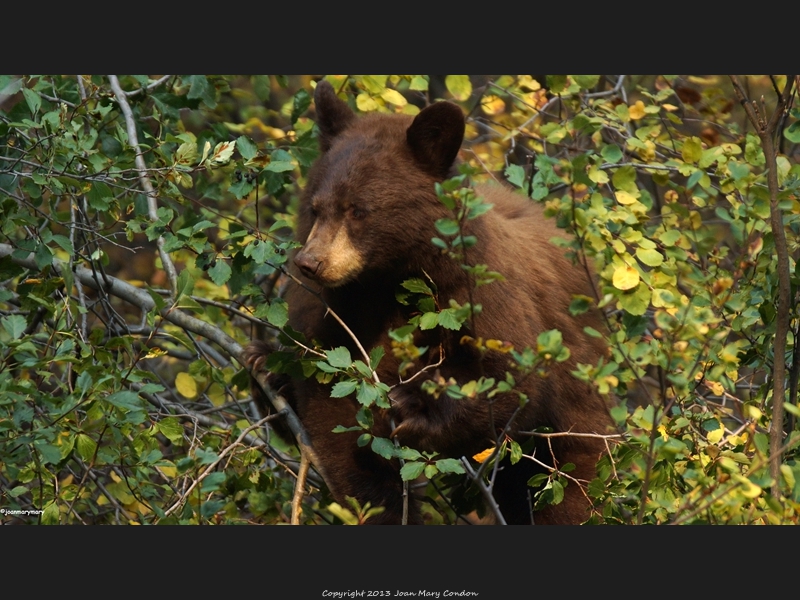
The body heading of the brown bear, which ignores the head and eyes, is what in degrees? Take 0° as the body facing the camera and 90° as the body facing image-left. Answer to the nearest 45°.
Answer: approximately 45°

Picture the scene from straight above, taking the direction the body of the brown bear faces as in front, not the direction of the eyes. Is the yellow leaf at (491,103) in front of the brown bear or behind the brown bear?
behind

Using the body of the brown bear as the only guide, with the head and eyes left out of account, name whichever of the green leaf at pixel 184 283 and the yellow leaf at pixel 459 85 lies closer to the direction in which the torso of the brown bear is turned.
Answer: the green leaf

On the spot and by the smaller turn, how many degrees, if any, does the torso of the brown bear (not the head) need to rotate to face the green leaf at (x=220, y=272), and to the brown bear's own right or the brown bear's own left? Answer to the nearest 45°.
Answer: approximately 45° to the brown bear's own right

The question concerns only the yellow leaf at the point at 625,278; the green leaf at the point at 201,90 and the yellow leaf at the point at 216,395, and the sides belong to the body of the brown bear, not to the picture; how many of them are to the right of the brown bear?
2

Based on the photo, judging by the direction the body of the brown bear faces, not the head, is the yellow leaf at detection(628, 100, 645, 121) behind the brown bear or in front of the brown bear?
behind

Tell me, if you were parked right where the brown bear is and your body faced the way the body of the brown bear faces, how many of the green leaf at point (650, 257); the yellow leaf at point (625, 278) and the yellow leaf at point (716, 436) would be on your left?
3

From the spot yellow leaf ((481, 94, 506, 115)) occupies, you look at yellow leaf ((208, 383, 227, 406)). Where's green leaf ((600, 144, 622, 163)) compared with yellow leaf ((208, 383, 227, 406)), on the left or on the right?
left
